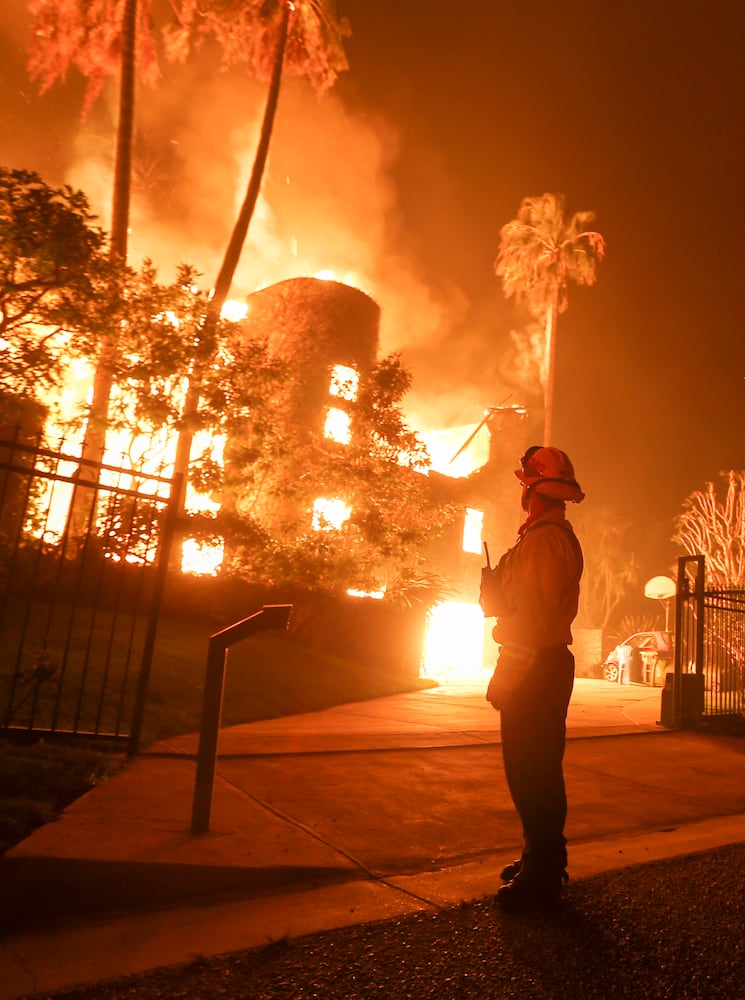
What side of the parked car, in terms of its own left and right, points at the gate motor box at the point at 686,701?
left

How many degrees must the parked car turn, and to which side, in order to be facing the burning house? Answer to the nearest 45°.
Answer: approximately 45° to its left

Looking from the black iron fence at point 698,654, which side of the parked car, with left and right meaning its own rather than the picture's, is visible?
left

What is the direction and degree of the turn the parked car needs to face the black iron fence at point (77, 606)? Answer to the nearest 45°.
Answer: approximately 90° to its left

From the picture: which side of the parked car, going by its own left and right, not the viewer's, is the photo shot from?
left
